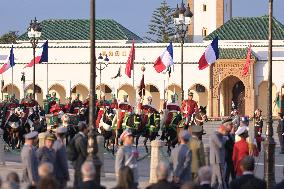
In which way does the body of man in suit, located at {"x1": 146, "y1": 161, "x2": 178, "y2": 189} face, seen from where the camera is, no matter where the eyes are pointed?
away from the camera

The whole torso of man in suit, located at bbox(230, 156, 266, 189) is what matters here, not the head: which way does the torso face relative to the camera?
away from the camera

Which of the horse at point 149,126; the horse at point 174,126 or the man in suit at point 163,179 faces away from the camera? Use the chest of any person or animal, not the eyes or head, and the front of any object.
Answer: the man in suit

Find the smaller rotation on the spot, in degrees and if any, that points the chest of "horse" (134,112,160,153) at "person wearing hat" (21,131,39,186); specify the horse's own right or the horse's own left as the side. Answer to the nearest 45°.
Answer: approximately 90° to the horse's own right

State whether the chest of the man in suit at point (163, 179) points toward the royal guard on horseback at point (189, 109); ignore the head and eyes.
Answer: yes

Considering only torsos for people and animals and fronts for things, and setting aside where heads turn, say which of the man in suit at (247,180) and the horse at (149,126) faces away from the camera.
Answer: the man in suit

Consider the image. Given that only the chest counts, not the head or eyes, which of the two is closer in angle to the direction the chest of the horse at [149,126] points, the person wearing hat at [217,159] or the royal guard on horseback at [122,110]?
the person wearing hat
